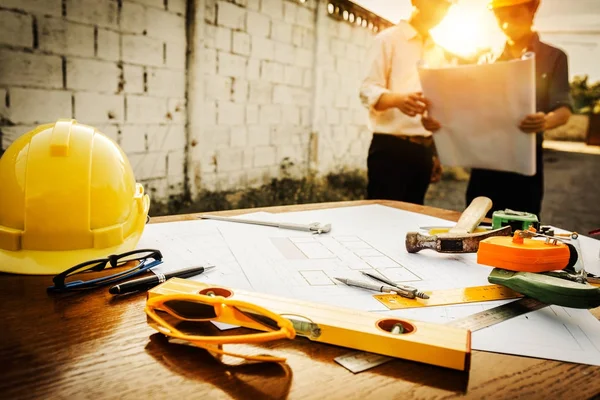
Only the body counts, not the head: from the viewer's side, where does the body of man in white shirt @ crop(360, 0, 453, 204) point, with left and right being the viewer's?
facing the viewer and to the right of the viewer

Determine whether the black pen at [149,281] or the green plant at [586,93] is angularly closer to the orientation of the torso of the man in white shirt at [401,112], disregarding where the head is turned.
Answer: the black pen

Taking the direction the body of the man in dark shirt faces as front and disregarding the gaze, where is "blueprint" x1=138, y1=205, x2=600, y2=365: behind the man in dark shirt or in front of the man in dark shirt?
in front

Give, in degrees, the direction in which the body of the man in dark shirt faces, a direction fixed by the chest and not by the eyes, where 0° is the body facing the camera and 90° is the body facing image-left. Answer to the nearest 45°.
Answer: approximately 45°

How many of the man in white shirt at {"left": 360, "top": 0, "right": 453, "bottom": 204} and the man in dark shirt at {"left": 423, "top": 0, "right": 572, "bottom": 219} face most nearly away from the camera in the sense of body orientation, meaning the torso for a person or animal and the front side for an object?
0

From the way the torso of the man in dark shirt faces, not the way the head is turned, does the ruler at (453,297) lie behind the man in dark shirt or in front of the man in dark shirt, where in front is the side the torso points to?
in front

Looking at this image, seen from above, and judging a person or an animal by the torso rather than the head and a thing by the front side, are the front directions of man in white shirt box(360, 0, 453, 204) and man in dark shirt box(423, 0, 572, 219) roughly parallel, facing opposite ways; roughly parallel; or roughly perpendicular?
roughly perpendicular

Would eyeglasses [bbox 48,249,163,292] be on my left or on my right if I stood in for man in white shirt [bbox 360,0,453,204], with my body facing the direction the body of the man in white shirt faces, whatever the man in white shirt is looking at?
on my right

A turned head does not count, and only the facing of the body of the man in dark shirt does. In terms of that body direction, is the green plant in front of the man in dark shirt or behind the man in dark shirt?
behind

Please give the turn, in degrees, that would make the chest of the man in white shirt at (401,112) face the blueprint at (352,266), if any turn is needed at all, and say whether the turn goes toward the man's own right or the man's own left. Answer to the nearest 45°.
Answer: approximately 45° to the man's own right

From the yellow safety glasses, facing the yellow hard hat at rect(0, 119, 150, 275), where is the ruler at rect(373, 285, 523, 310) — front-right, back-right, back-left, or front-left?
back-right
